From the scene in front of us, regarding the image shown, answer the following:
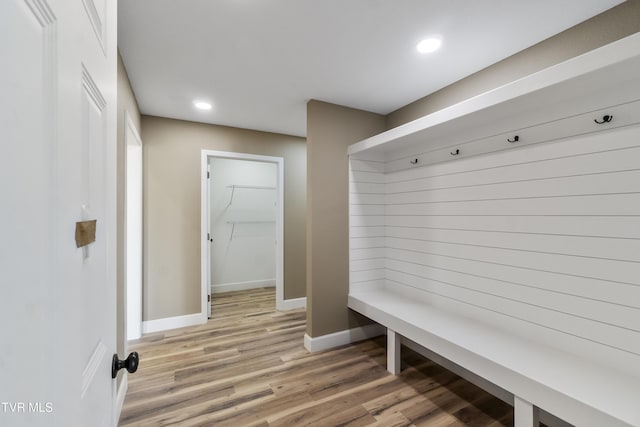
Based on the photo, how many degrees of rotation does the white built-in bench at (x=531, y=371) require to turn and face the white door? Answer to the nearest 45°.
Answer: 0° — it already faces it

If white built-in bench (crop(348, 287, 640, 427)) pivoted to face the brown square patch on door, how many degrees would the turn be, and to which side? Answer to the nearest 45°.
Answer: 0° — it already faces it

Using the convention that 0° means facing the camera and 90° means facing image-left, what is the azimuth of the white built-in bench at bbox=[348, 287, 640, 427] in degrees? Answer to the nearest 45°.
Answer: approximately 45°
